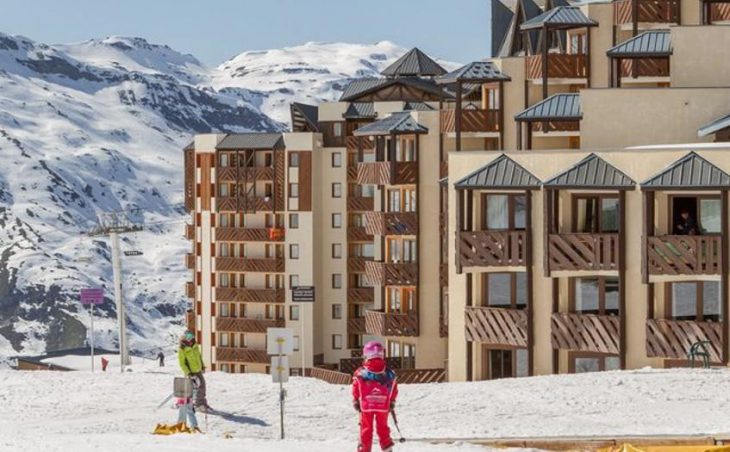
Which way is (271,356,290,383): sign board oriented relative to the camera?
toward the camera

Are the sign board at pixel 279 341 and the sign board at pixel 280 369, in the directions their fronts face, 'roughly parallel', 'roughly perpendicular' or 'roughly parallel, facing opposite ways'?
roughly parallel

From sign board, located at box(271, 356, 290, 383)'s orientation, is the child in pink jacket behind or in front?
in front

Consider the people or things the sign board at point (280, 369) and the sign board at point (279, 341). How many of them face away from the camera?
0

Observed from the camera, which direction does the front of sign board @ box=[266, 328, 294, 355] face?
facing the viewer
